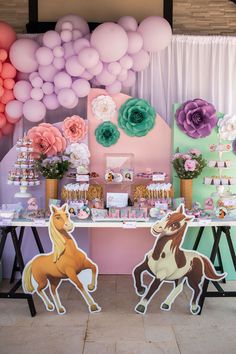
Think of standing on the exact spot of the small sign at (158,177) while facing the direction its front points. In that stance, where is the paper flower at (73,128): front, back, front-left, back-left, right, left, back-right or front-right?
right

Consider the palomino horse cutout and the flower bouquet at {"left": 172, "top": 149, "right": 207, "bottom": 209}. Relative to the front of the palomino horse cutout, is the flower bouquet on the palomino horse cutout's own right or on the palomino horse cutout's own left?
on the palomino horse cutout's own left

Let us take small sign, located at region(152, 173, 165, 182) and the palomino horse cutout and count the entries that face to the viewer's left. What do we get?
0

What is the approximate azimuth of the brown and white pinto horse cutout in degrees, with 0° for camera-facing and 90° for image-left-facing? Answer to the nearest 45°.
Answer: approximately 45°

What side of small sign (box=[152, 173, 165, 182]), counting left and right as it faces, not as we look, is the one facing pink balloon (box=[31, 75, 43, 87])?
right

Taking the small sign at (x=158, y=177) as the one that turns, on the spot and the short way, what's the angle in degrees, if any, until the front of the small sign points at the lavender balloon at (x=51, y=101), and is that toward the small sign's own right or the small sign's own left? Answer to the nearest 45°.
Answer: approximately 90° to the small sign's own right
